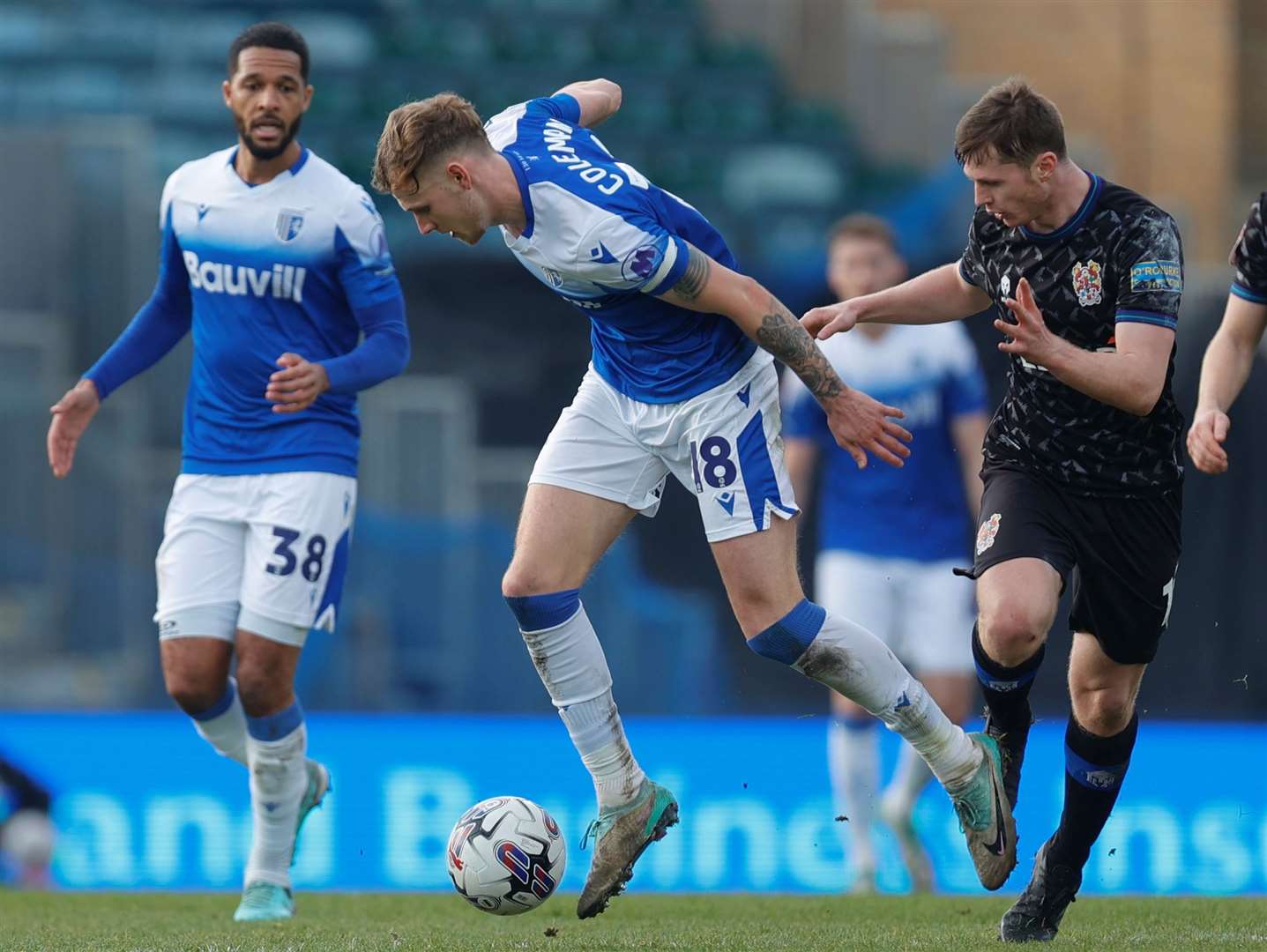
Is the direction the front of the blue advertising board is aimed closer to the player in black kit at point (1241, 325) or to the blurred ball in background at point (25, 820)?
the player in black kit

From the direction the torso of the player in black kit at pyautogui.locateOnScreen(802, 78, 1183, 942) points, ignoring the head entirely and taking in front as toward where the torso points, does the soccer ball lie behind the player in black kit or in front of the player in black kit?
in front

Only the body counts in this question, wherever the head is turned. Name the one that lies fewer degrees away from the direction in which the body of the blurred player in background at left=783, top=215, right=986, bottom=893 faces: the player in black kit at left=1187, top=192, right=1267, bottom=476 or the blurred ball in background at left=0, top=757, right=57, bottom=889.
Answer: the player in black kit

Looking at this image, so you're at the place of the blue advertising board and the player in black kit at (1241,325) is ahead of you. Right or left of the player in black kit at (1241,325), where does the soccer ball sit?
right

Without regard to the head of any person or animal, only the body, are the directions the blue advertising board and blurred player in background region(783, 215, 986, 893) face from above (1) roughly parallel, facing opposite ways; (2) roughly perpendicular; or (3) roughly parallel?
roughly parallel

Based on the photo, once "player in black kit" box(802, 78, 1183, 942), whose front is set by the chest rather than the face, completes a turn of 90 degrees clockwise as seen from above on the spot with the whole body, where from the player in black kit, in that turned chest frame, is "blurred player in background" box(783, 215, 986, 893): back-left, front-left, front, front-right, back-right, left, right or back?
front-right

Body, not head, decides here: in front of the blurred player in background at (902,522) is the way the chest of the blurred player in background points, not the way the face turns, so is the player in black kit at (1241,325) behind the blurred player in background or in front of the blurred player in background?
in front

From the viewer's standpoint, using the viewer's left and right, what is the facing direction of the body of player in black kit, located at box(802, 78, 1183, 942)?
facing the viewer and to the left of the viewer

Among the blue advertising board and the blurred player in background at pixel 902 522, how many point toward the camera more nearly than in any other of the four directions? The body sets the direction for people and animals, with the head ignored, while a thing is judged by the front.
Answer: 2

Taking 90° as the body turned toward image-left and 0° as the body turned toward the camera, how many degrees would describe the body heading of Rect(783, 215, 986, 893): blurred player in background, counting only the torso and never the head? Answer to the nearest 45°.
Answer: approximately 0°

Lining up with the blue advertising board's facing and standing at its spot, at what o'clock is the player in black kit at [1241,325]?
The player in black kit is roughly at 11 o'clock from the blue advertising board.

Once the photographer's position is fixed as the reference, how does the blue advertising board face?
facing the viewer

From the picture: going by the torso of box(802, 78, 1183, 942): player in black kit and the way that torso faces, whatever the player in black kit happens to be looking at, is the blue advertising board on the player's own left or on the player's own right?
on the player's own right

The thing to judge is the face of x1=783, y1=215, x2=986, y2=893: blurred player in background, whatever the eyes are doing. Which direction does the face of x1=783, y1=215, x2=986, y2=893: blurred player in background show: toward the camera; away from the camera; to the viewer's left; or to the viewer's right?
toward the camera
